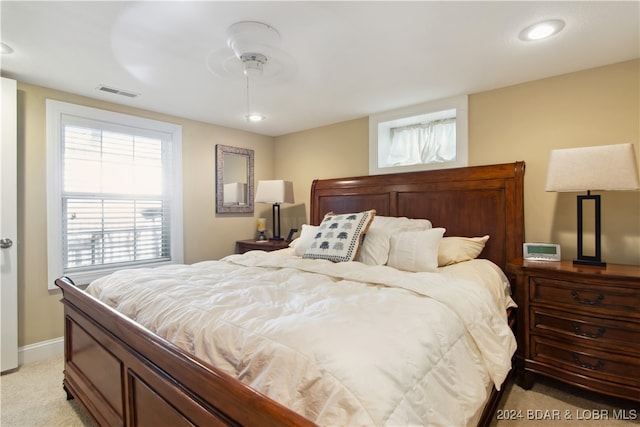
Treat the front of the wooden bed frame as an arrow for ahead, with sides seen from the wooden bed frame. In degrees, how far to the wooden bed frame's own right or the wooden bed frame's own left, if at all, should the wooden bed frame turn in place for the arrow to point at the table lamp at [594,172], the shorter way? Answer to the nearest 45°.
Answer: approximately 135° to the wooden bed frame's own left

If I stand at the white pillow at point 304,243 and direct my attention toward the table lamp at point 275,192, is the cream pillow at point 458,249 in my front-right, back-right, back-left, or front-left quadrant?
back-right

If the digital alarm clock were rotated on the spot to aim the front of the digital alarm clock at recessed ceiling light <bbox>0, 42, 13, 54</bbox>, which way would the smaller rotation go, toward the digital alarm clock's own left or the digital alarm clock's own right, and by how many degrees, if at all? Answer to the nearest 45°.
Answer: approximately 45° to the digital alarm clock's own right

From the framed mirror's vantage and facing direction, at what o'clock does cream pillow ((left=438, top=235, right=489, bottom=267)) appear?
The cream pillow is roughly at 12 o'clock from the framed mirror.

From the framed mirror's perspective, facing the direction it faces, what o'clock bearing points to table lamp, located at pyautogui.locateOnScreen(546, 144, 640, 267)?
The table lamp is roughly at 12 o'clock from the framed mirror.

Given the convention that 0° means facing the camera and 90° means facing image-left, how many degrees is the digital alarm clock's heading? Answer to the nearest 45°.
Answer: approximately 0°

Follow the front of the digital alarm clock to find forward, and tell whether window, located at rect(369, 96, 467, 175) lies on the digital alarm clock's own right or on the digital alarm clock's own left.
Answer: on the digital alarm clock's own right

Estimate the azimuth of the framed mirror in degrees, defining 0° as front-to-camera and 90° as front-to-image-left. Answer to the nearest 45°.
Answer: approximately 315°

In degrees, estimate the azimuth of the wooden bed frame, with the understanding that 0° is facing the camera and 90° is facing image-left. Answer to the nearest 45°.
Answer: approximately 45°

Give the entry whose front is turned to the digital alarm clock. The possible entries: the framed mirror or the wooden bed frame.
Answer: the framed mirror

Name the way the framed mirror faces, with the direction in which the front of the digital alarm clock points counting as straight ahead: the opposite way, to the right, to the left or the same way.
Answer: to the left
